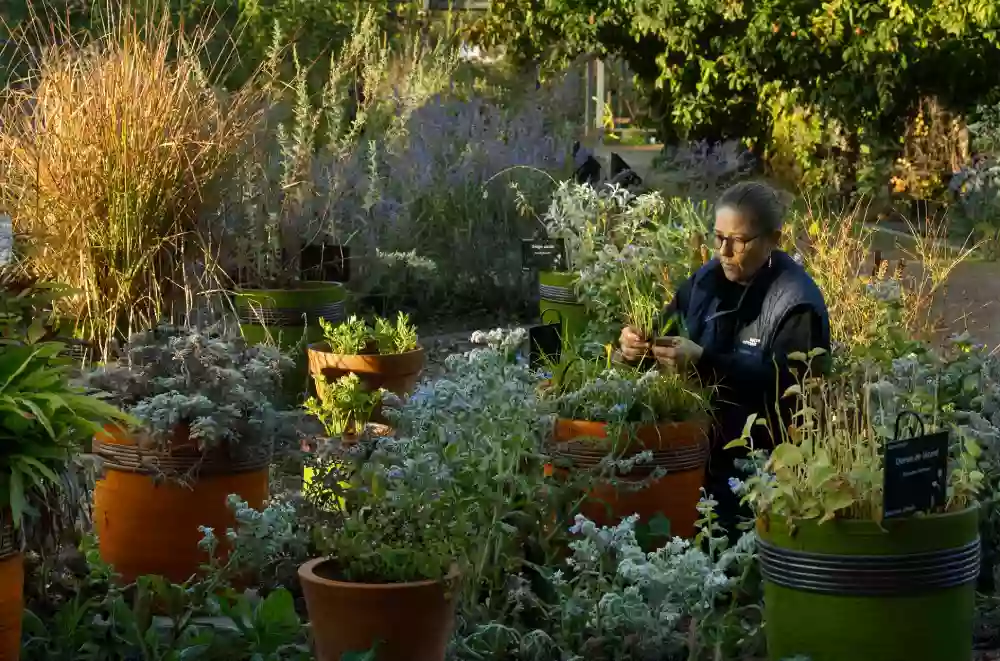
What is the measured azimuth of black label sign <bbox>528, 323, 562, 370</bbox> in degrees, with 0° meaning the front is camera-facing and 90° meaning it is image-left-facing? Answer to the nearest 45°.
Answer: approximately 0°

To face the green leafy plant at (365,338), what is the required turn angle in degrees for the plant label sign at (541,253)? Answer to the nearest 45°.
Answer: approximately 45° to its right

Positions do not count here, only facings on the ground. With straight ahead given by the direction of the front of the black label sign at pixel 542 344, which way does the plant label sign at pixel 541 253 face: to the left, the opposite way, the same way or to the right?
the same way

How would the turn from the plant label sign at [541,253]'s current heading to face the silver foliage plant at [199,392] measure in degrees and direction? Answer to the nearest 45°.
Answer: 0° — it already faces it

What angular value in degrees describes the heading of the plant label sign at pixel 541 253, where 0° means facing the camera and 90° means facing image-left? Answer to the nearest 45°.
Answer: approximately 0°

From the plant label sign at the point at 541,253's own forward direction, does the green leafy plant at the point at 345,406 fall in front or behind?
in front

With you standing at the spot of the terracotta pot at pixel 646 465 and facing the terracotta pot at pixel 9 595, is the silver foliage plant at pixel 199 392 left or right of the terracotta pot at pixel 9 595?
right

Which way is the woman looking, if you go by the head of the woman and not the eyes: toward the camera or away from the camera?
toward the camera

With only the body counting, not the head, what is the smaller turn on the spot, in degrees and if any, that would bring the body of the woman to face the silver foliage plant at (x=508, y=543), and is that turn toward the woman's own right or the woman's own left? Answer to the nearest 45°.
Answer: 0° — they already face it

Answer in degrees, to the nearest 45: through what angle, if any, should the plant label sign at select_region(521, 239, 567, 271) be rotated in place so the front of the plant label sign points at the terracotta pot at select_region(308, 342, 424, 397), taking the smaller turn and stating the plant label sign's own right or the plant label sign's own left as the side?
approximately 45° to the plant label sign's own right

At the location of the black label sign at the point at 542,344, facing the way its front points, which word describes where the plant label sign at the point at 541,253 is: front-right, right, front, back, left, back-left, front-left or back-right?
back

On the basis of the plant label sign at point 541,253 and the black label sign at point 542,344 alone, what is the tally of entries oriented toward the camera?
2

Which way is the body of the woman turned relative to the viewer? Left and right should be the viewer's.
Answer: facing the viewer and to the left of the viewer

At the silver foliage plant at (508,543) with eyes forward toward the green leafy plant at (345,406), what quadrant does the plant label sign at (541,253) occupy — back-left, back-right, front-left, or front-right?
front-right
